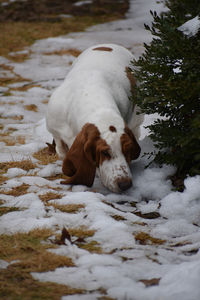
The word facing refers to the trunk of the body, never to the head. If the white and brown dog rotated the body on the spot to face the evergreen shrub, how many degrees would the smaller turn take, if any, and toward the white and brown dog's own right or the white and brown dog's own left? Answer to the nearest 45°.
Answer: approximately 45° to the white and brown dog's own left

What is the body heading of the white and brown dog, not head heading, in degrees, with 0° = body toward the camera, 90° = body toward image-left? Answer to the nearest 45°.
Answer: approximately 0°
